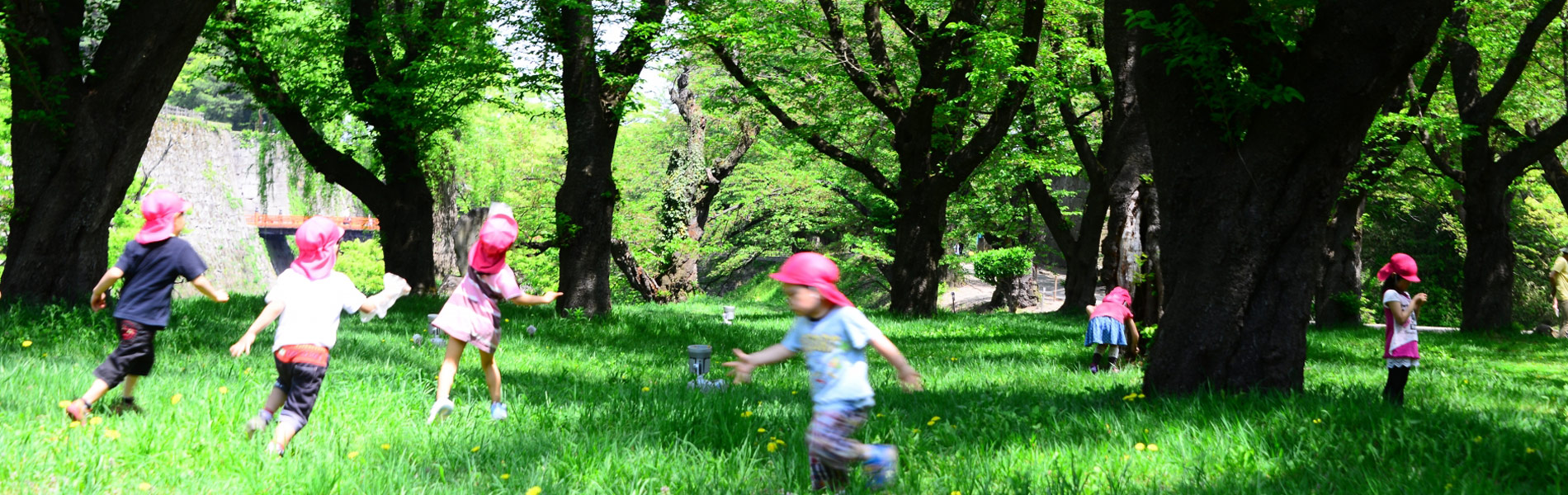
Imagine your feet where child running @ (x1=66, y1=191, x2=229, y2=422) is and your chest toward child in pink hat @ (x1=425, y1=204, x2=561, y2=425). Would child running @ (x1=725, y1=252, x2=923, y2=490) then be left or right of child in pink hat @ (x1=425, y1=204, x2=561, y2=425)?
right

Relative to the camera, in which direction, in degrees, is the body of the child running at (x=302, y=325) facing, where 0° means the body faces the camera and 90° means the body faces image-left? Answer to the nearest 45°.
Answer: approximately 225°

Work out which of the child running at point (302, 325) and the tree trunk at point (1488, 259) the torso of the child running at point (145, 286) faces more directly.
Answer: the tree trunk

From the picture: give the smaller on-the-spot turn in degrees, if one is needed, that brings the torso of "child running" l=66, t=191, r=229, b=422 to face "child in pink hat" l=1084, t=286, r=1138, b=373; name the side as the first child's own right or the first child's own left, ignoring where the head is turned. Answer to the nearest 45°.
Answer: approximately 45° to the first child's own right

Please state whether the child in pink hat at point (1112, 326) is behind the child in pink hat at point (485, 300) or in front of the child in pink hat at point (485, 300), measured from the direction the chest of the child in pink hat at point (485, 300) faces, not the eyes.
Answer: in front

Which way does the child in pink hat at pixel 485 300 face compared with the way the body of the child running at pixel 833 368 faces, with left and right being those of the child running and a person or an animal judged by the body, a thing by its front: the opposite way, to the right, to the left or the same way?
the opposite way

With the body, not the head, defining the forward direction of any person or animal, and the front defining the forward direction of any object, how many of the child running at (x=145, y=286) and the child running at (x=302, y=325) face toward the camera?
0

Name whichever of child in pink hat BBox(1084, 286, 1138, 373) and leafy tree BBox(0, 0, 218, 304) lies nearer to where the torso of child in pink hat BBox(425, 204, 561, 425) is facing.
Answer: the child in pink hat

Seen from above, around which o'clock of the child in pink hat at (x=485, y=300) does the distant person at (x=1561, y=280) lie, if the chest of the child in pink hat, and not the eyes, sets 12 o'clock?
The distant person is roughly at 1 o'clock from the child in pink hat.

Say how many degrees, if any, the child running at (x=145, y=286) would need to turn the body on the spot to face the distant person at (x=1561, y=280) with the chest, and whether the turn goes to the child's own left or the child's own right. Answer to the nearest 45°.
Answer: approximately 45° to the child's own right

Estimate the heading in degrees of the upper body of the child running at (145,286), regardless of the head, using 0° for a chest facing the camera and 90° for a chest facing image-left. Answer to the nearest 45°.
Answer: approximately 225°
